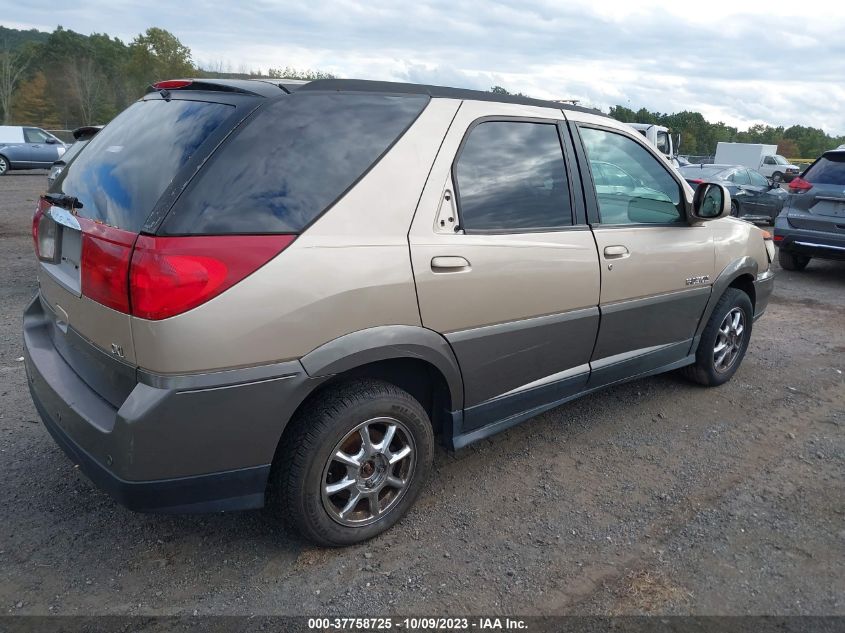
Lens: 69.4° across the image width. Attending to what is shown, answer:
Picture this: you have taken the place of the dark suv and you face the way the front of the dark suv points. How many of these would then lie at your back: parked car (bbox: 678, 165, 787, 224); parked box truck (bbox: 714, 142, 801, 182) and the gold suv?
1

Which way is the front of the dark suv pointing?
away from the camera

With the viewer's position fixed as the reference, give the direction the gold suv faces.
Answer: facing away from the viewer and to the right of the viewer

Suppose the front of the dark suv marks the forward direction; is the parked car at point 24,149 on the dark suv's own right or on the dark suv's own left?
on the dark suv's own left

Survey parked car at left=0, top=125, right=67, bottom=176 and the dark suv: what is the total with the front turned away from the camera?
1

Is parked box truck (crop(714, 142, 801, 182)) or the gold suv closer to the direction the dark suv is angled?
the parked box truck

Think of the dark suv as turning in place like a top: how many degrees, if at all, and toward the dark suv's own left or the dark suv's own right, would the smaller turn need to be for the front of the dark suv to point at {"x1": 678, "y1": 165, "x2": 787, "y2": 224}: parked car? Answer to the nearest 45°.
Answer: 0° — it already faces it

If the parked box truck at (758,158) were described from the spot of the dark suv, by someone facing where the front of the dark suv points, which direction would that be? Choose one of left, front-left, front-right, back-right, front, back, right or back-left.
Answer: front
